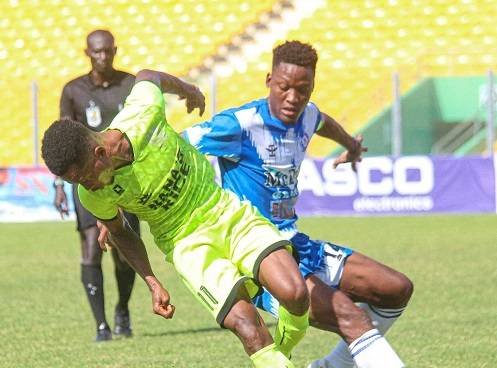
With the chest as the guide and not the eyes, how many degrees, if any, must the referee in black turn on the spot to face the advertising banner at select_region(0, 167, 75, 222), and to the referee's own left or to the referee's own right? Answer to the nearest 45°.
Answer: approximately 180°

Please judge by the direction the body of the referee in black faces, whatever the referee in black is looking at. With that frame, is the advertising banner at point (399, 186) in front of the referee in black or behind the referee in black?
behind

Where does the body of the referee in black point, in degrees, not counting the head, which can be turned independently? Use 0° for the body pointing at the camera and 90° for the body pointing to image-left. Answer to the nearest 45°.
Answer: approximately 0°

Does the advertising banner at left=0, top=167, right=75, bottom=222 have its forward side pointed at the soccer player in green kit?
yes
